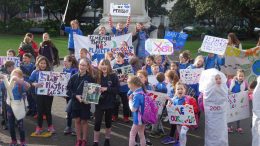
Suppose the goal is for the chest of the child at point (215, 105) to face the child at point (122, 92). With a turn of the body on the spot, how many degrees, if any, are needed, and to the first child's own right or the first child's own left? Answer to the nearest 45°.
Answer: approximately 135° to the first child's own right

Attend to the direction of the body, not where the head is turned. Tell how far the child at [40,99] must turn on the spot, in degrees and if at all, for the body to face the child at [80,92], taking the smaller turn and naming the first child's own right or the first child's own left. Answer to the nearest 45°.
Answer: approximately 45° to the first child's own left

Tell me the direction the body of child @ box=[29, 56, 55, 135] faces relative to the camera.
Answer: toward the camera

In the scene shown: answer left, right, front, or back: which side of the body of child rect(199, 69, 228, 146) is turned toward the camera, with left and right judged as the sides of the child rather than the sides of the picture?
front

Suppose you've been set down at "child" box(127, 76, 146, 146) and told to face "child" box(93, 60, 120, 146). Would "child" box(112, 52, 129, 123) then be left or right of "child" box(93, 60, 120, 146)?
right

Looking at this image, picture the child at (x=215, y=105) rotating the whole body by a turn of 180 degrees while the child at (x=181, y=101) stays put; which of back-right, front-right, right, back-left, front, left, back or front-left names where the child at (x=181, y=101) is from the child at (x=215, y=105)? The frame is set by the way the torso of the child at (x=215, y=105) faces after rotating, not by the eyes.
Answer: left

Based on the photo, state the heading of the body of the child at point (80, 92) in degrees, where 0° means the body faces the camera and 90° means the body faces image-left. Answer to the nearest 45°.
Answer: approximately 0°

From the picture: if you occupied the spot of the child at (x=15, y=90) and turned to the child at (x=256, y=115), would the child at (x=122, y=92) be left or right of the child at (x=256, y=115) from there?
left
